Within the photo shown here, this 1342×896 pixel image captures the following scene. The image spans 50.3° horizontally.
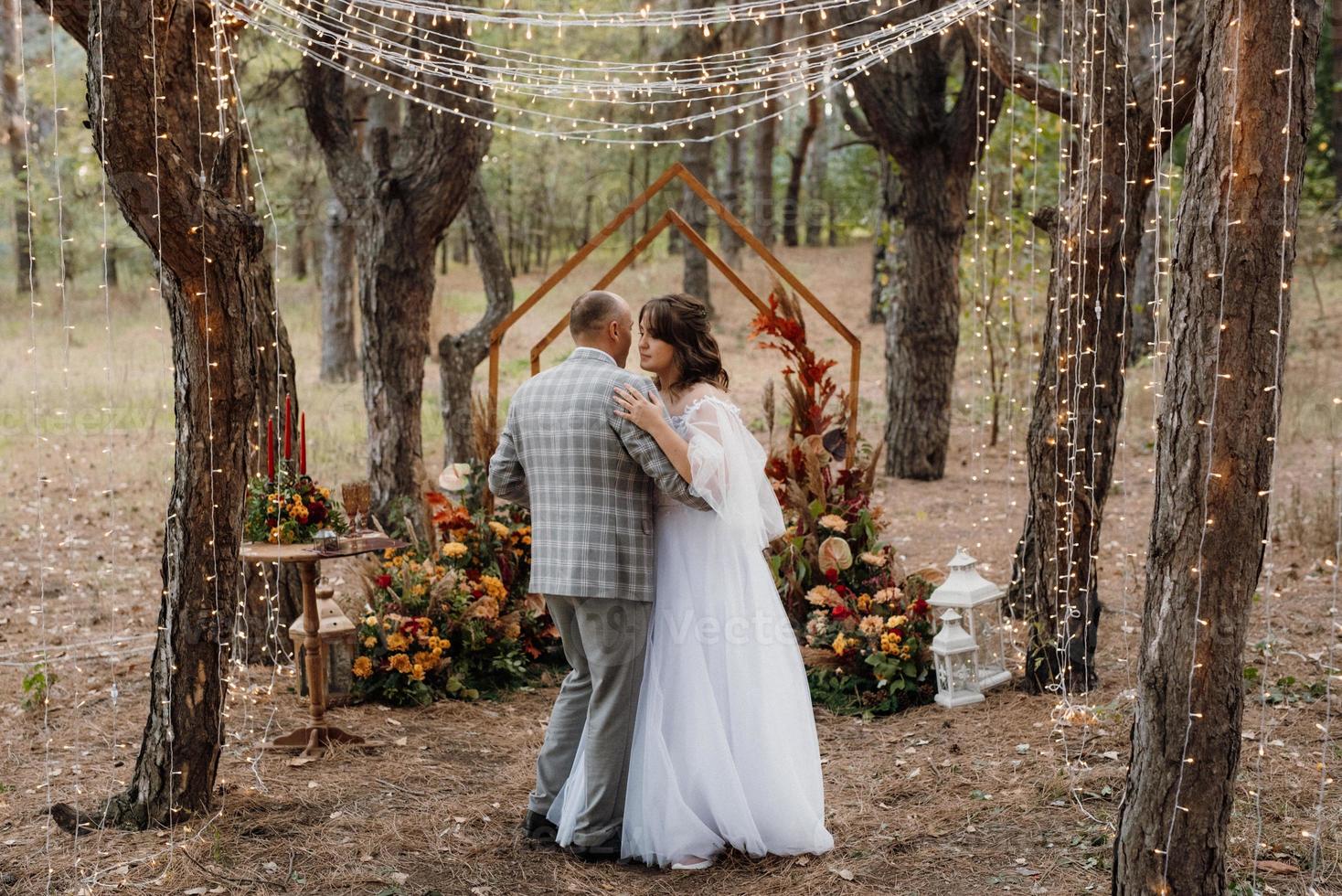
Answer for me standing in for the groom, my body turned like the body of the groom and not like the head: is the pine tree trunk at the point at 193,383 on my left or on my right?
on my left

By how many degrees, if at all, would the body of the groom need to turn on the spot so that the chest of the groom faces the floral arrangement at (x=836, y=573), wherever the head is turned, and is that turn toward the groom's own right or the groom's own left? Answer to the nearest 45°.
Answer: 0° — they already face it

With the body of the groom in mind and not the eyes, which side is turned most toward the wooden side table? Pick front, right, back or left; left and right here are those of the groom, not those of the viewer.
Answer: left

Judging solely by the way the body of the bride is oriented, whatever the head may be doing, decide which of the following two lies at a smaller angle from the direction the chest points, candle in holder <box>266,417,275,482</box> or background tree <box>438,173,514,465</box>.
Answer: the candle in holder

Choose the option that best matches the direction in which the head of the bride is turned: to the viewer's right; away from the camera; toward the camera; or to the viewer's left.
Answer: to the viewer's left

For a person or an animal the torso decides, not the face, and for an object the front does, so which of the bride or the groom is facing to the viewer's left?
the bride

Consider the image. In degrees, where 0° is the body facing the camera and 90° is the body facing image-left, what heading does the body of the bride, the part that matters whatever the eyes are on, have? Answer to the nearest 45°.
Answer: approximately 90°

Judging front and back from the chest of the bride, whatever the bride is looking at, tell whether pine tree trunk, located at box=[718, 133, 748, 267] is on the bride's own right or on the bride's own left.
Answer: on the bride's own right

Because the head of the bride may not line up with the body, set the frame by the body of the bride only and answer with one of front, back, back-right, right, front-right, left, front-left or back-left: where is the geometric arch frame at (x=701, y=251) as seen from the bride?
right

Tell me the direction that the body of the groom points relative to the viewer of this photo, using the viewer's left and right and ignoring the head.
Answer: facing away from the viewer and to the right of the viewer

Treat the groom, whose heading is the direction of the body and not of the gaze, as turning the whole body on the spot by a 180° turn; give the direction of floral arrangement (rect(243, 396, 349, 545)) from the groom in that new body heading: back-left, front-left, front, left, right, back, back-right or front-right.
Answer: right

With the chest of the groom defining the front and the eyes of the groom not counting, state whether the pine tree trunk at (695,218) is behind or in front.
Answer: in front

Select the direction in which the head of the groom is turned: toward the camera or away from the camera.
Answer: away from the camera

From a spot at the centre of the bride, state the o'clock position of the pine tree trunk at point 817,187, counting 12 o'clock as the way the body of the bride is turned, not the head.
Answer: The pine tree trunk is roughly at 3 o'clock from the bride.

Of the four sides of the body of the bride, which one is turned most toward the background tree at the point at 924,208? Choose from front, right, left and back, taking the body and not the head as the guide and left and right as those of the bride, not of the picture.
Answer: right

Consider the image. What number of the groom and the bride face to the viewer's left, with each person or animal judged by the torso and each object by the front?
1

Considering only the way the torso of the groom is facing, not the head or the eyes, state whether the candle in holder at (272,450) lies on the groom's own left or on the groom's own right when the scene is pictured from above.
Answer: on the groom's own left
